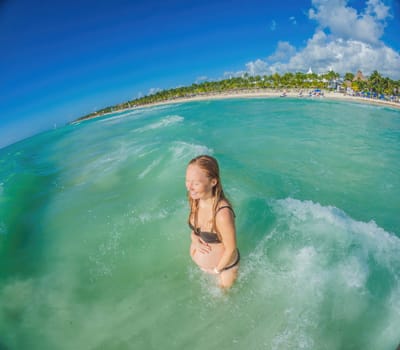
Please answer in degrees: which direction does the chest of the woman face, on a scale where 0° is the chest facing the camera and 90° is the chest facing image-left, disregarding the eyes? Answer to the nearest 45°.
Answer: approximately 45°
